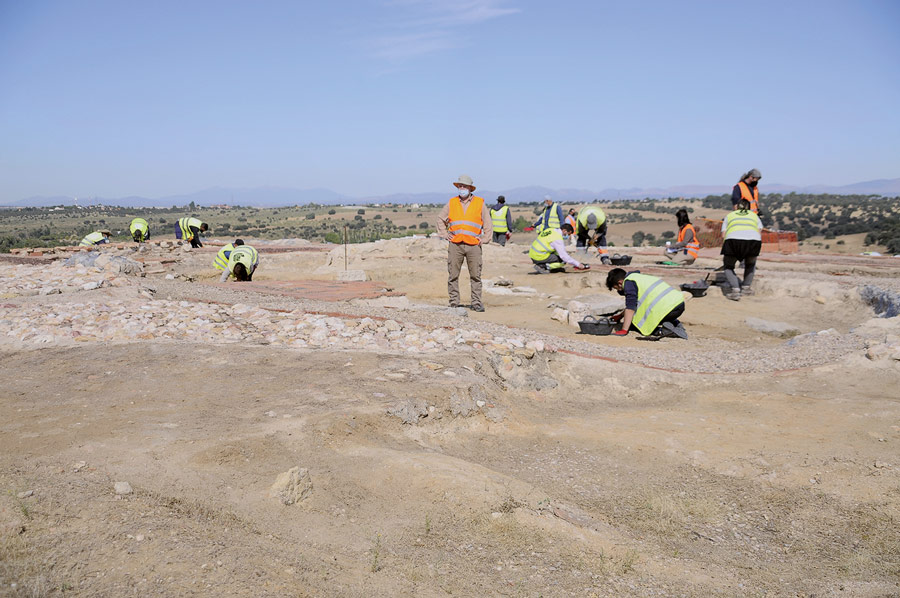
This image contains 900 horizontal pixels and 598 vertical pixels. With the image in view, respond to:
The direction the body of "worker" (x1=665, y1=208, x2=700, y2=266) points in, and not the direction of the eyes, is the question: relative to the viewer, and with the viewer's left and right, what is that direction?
facing to the left of the viewer

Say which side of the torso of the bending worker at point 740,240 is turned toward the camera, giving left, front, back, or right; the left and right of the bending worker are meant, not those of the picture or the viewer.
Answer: back

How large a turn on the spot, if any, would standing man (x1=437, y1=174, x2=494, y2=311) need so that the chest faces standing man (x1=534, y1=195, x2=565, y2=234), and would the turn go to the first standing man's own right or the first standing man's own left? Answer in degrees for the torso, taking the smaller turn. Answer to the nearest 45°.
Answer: approximately 180°

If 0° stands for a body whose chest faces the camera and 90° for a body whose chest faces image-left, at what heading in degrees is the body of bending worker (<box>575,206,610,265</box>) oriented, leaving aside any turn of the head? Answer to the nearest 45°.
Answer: approximately 0°

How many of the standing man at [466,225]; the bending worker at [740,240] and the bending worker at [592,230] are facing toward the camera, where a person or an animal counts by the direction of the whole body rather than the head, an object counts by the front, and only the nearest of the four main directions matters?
2

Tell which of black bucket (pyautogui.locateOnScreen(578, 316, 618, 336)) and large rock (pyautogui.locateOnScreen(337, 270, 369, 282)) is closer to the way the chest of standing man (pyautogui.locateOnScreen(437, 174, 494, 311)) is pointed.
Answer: the black bucket

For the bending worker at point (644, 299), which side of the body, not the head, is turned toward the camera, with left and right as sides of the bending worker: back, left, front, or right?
left

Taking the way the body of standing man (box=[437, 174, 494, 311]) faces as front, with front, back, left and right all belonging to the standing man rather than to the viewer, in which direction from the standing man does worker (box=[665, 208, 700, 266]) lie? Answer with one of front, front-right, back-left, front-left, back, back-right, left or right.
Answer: back-left

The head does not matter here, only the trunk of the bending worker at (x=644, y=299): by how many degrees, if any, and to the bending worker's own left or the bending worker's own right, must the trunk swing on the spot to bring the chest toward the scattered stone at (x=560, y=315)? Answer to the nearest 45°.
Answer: approximately 45° to the bending worker's own right
